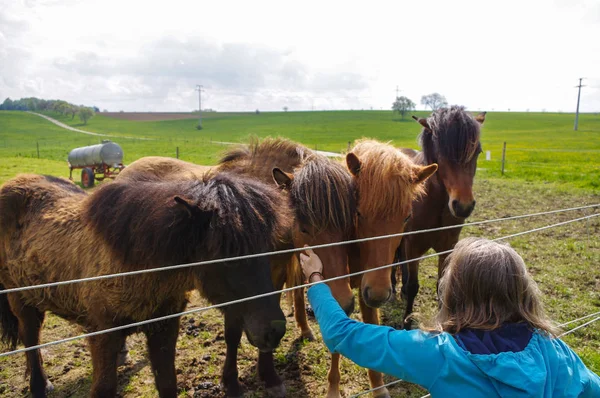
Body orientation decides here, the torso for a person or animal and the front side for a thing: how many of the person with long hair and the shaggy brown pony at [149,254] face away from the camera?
1

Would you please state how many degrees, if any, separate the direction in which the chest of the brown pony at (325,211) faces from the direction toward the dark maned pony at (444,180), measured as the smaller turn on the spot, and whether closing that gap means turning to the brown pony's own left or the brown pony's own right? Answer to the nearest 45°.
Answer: approximately 90° to the brown pony's own left

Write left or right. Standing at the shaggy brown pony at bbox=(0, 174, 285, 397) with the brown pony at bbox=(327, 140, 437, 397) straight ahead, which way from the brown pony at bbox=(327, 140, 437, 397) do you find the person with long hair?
right

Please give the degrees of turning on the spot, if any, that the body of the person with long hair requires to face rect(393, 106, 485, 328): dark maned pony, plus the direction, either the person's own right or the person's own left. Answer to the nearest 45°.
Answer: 0° — they already face it

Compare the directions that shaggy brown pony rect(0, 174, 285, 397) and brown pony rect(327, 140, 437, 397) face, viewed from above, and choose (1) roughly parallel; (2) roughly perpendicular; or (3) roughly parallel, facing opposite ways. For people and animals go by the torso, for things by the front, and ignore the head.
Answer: roughly perpendicular

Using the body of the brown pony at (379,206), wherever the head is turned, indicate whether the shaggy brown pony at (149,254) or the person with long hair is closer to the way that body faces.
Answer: the person with long hair

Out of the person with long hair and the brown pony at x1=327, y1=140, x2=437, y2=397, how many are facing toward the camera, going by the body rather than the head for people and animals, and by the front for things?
1

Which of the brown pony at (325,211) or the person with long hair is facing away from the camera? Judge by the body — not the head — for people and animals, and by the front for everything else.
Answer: the person with long hair

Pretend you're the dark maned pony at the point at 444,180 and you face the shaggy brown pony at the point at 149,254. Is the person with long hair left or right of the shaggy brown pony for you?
left

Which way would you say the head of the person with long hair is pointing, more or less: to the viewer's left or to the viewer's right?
to the viewer's left

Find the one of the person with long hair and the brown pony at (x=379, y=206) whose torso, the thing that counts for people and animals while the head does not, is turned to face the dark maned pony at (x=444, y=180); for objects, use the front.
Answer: the person with long hair

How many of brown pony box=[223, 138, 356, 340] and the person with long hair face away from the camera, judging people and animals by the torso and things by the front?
1

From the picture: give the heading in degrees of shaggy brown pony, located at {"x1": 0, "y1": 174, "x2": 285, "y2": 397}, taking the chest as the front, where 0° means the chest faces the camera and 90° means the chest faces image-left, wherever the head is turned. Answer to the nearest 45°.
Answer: approximately 315°

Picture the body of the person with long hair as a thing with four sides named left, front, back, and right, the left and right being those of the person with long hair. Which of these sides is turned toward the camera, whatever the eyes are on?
back

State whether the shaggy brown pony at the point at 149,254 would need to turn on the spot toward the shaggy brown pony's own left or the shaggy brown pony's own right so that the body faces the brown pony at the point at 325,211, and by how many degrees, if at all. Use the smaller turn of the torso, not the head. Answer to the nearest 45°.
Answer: approximately 45° to the shaggy brown pony's own left
